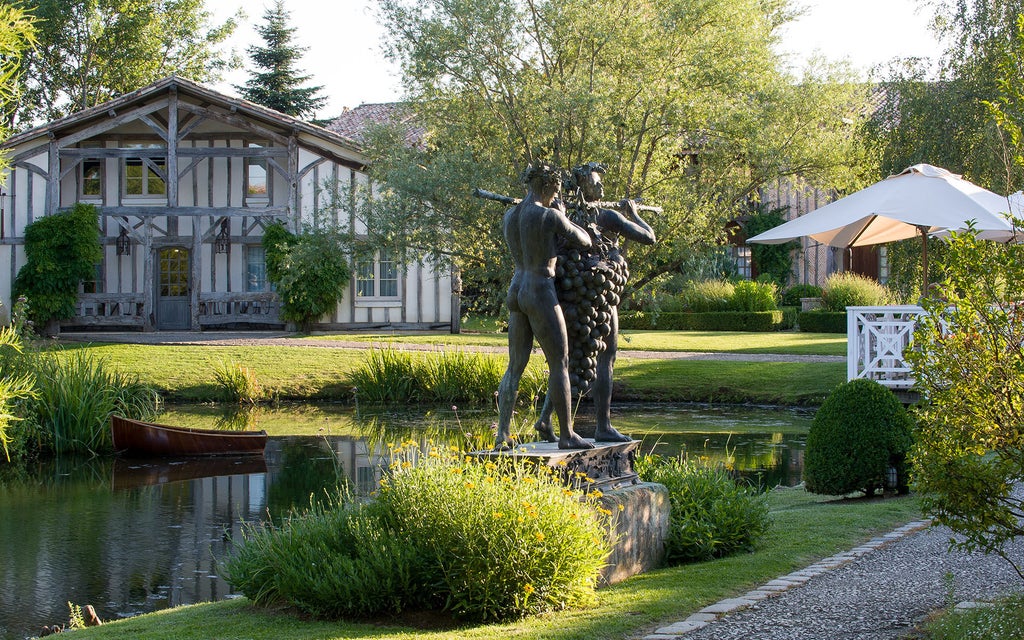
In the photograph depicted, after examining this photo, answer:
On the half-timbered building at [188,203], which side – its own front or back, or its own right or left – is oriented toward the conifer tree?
back

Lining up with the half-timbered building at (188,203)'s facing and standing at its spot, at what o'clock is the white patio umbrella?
The white patio umbrella is roughly at 11 o'clock from the half-timbered building.

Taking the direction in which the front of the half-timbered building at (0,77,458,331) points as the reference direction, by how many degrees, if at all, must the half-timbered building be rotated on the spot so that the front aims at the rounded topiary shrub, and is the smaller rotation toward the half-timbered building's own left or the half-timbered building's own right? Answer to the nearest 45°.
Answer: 0° — it already faces it

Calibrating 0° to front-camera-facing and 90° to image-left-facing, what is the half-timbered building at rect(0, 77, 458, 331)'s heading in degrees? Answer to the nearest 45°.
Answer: approximately 0°

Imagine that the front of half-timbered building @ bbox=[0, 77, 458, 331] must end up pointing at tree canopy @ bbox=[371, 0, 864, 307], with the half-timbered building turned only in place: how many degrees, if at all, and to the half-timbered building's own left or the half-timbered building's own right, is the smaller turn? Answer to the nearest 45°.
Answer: approximately 45° to the half-timbered building's own left
